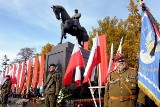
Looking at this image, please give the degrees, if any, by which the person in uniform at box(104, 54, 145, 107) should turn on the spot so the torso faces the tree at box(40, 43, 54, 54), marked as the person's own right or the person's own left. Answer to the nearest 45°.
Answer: approximately 180°

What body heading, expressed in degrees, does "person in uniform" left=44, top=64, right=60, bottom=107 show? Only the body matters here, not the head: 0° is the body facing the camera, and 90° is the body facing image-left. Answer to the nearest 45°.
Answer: approximately 45°

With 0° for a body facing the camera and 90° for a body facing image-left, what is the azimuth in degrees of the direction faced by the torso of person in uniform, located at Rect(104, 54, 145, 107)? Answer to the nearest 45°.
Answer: approximately 0°

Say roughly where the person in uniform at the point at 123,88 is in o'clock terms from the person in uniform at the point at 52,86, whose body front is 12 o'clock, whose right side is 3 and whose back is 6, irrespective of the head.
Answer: the person in uniform at the point at 123,88 is roughly at 10 o'clock from the person in uniform at the point at 52,86.

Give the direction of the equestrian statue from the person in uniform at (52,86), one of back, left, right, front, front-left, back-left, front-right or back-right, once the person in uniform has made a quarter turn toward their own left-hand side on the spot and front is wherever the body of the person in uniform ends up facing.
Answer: back-left

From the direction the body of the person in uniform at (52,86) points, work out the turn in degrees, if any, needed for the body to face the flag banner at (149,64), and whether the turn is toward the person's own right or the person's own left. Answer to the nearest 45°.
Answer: approximately 90° to the person's own left
